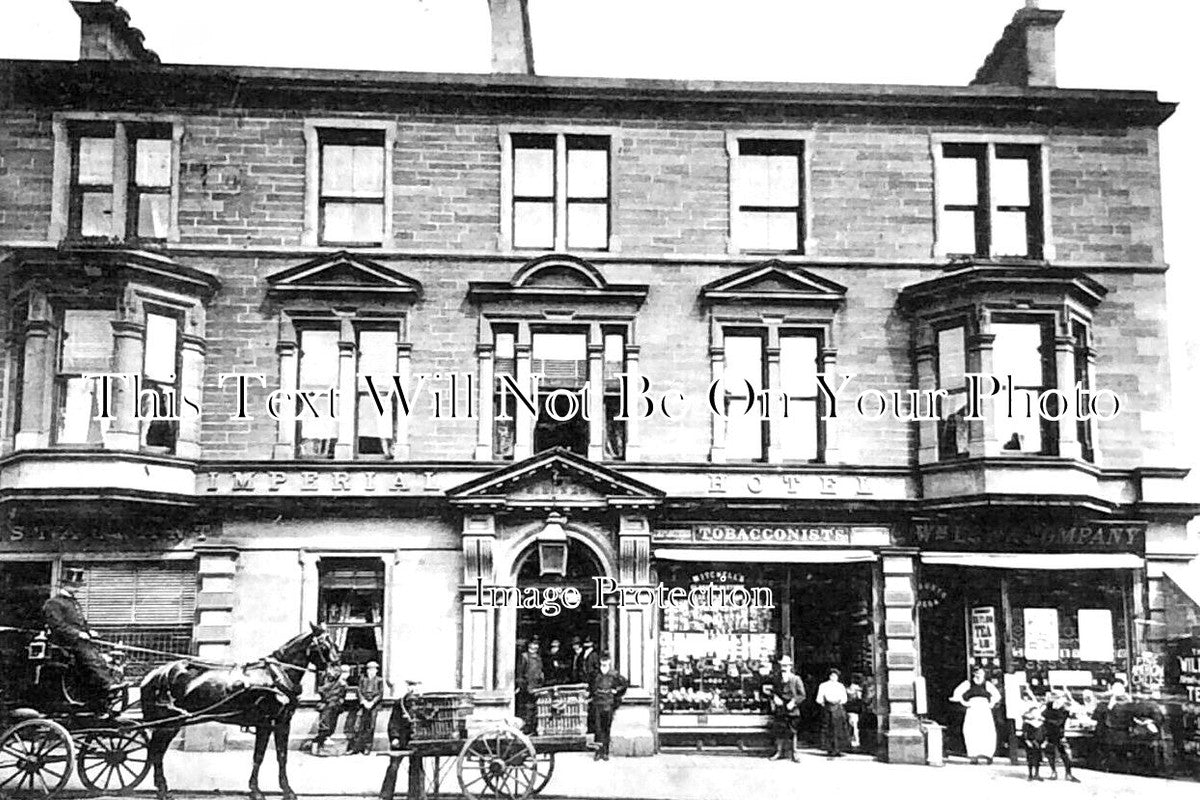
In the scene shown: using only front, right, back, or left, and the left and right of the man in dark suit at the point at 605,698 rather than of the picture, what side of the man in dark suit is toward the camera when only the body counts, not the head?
front

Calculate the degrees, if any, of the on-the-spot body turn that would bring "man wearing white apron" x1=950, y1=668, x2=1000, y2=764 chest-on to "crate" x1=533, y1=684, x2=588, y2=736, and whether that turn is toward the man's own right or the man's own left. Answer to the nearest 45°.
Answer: approximately 45° to the man's own right

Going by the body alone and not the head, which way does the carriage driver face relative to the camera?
to the viewer's right

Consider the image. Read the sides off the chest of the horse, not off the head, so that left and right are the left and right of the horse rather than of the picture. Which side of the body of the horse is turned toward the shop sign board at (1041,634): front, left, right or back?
front

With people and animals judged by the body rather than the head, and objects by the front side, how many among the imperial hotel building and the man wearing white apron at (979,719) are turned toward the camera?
2

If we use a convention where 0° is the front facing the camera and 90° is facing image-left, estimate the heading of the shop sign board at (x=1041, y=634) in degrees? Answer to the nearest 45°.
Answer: approximately 0°

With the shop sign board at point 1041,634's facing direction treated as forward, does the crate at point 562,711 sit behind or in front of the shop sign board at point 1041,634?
in front

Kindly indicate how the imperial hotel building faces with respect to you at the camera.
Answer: facing the viewer

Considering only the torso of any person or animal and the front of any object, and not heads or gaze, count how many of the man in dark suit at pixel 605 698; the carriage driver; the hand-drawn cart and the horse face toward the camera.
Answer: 1
